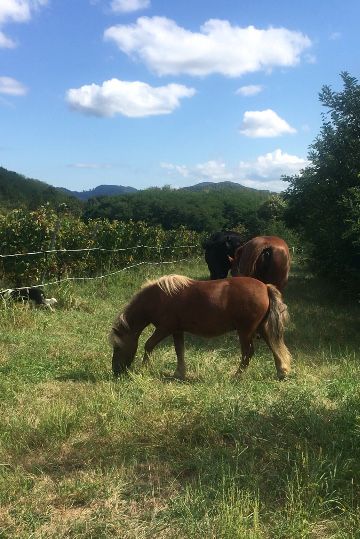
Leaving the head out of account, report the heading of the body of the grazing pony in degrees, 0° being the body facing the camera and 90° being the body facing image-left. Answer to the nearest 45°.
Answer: approximately 90°

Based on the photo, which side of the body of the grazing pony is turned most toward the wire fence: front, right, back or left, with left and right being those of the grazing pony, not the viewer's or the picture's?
right

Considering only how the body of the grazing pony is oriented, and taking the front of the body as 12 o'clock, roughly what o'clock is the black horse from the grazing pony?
The black horse is roughly at 3 o'clock from the grazing pony.

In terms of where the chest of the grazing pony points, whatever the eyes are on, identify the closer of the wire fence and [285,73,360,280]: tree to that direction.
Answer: the wire fence

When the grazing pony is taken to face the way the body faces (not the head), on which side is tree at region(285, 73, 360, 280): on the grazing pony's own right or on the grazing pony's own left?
on the grazing pony's own right

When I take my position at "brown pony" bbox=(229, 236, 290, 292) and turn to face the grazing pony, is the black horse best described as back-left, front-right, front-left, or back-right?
back-right

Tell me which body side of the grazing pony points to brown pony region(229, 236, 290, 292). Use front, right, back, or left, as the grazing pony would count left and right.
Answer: right

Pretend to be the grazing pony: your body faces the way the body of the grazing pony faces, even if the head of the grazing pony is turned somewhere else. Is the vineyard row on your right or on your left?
on your right

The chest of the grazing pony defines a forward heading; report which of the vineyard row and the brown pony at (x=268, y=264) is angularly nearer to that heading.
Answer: the vineyard row
